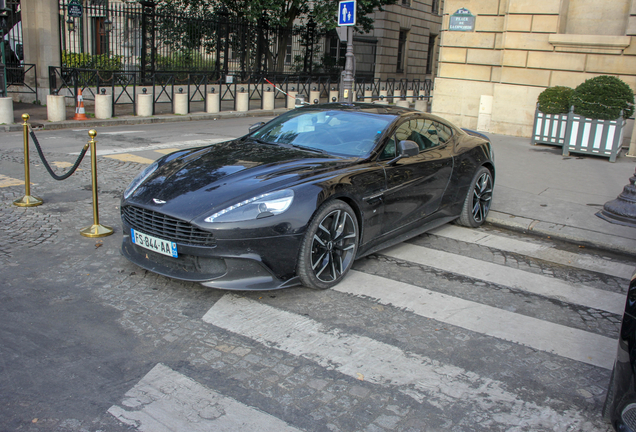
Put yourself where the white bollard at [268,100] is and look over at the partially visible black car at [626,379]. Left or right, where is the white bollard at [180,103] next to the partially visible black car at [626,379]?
right

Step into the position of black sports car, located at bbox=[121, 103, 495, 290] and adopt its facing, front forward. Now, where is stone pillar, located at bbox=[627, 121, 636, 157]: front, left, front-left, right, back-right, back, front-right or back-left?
back

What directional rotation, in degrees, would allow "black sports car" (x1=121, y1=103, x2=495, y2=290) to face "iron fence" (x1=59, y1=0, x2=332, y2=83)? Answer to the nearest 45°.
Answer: approximately 135° to its right

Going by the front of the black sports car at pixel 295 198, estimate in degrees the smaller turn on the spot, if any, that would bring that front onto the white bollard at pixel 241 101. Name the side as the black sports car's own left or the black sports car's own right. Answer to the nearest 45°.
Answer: approximately 135° to the black sports car's own right

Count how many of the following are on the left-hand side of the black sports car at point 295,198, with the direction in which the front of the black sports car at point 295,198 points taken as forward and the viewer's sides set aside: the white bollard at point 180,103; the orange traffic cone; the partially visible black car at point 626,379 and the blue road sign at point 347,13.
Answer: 1

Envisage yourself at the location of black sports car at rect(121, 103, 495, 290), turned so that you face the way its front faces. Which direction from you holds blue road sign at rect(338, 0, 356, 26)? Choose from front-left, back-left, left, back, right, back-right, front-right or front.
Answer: back-right

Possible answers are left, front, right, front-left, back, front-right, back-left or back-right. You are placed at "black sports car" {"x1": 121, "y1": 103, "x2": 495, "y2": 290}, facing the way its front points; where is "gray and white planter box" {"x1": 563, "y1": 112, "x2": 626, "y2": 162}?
back

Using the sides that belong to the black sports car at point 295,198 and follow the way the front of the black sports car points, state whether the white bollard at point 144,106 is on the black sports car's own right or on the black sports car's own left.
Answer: on the black sports car's own right

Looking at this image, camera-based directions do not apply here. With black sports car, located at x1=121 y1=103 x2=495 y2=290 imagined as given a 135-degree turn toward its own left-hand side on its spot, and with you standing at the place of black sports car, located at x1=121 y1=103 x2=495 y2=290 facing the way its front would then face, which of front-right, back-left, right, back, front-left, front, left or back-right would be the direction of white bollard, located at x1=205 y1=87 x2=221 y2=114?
left

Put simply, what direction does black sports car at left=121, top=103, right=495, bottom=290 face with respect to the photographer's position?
facing the viewer and to the left of the viewer

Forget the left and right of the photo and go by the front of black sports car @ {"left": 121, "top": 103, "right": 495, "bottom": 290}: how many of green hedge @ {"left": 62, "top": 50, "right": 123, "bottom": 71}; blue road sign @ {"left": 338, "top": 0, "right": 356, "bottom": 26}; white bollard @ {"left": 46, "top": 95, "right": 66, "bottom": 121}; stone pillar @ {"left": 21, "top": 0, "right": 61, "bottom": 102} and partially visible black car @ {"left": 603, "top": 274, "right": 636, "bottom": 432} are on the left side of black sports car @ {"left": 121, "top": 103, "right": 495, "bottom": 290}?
1

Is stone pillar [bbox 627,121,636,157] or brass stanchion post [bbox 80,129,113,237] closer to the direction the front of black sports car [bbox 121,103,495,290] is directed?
the brass stanchion post
